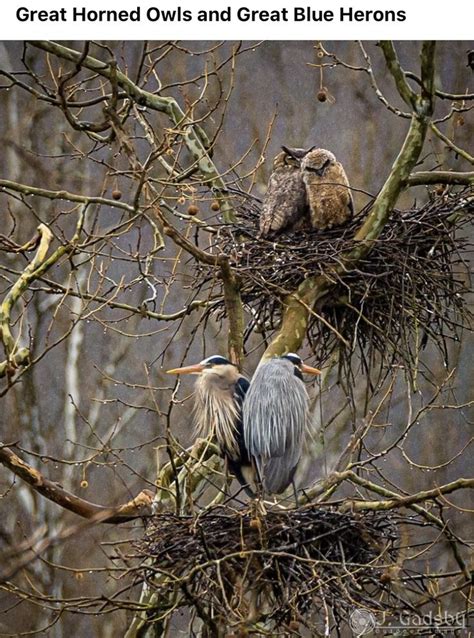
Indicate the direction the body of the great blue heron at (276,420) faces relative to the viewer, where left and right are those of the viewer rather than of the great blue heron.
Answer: facing away from the viewer and to the right of the viewer

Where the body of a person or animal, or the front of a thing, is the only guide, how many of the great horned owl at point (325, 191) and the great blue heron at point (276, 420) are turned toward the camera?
1

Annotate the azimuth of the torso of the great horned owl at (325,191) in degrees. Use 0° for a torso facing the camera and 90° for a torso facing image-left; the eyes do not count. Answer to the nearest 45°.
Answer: approximately 0°
